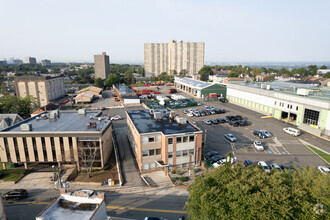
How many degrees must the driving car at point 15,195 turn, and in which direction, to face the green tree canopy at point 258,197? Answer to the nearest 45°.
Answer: approximately 135° to its left

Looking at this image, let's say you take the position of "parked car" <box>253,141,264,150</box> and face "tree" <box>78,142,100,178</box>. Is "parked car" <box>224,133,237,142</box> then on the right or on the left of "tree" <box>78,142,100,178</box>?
right

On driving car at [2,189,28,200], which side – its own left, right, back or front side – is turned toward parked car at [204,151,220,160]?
back

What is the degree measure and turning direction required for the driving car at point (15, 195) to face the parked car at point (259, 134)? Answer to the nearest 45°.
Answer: approximately 180°

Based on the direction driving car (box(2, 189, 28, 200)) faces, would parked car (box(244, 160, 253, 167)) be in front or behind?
behind

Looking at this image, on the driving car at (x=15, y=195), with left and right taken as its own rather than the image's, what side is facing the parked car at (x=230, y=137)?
back

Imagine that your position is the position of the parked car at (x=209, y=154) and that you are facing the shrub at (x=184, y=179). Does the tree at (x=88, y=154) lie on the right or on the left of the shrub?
right

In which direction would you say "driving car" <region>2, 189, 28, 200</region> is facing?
to the viewer's left
